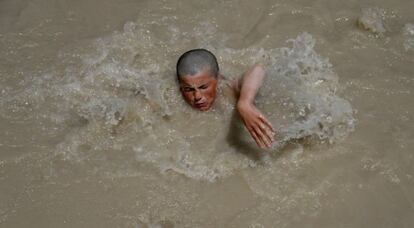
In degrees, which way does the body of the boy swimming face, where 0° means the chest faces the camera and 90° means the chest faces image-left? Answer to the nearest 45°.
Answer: approximately 0°
